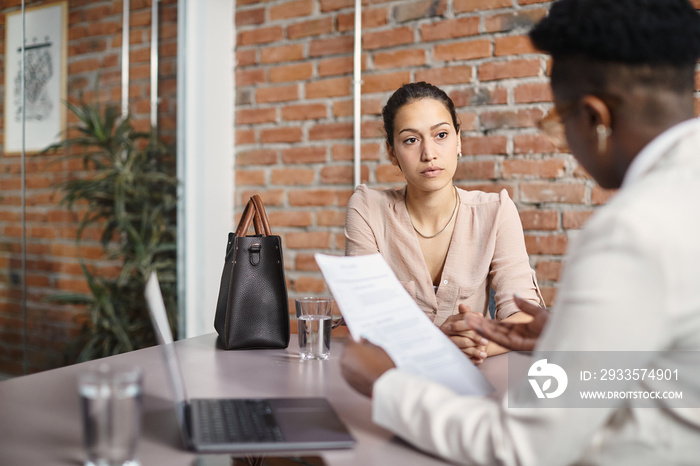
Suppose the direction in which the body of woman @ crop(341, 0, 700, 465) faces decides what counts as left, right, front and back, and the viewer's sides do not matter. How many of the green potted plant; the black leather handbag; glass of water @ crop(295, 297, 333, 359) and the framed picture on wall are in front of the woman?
4

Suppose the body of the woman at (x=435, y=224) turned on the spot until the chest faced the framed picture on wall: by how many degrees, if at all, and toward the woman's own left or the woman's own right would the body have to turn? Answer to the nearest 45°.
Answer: approximately 90° to the woman's own right

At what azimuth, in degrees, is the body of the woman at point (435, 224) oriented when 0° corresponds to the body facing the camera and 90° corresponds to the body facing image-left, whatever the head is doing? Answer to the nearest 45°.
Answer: approximately 0°

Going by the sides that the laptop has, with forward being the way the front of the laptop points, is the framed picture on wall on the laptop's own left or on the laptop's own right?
on the laptop's own left

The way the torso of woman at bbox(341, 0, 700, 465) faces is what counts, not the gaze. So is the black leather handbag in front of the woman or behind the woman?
in front

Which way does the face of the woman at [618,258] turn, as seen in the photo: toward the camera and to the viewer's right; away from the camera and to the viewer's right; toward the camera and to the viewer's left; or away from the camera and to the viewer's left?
away from the camera and to the viewer's left

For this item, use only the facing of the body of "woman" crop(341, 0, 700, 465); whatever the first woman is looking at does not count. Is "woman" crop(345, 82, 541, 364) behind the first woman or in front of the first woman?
in front

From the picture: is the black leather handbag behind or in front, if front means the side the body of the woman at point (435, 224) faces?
in front

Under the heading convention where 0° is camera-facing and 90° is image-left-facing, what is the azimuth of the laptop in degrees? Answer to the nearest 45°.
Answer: approximately 270°

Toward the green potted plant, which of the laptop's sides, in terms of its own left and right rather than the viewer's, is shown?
left

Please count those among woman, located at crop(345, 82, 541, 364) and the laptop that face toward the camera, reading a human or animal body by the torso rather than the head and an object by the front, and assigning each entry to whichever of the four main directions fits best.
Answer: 1
